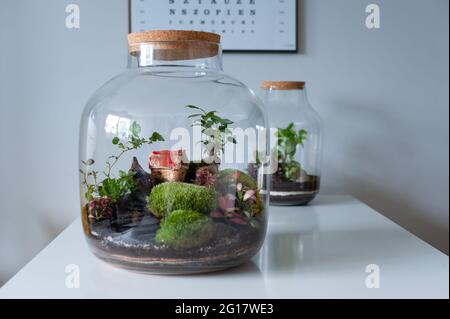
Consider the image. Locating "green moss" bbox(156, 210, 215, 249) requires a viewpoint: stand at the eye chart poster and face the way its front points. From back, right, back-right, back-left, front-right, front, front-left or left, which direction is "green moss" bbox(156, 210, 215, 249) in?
front

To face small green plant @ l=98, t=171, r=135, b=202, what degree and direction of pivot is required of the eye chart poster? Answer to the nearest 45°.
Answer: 0° — it already faces it

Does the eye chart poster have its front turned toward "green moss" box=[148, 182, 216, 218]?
yes

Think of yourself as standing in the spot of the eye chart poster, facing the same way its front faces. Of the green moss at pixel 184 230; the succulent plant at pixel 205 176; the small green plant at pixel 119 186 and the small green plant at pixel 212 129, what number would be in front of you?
4

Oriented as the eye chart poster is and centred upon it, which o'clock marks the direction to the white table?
The white table is roughly at 12 o'clock from the eye chart poster.

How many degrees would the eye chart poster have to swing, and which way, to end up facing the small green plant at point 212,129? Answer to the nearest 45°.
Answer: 0° — it already faces it

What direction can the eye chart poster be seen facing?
toward the camera

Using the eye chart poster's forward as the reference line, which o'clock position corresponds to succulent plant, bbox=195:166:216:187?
The succulent plant is roughly at 12 o'clock from the eye chart poster.
